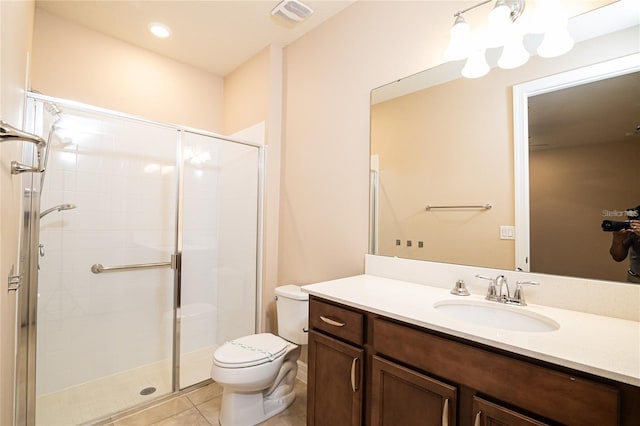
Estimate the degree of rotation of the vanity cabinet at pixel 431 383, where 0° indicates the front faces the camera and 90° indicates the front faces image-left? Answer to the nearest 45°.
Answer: approximately 45°

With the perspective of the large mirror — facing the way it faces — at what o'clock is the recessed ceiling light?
The recessed ceiling light is roughly at 1 o'clock from the large mirror.

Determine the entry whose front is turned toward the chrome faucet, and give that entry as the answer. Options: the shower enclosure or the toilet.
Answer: the shower enclosure

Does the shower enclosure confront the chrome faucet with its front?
yes

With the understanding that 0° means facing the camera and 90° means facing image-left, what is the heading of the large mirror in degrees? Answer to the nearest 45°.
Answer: approximately 45°

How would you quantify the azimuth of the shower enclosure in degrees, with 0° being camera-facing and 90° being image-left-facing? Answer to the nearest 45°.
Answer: approximately 315°
